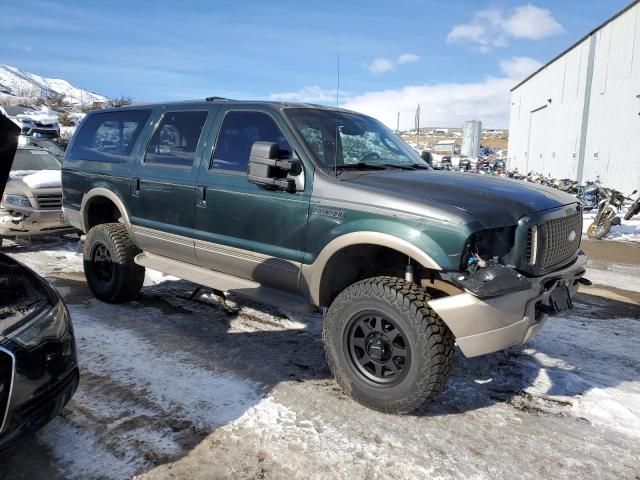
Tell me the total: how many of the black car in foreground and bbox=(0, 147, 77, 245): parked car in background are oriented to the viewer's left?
0

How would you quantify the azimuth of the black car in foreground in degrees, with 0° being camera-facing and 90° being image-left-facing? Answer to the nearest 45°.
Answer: approximately 315°

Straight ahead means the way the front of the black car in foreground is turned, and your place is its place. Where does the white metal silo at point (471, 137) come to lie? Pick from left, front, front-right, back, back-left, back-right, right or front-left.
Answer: left

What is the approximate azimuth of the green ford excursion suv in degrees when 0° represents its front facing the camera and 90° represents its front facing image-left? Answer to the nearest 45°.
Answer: approximately 315°

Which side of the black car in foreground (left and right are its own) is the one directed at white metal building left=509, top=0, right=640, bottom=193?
left

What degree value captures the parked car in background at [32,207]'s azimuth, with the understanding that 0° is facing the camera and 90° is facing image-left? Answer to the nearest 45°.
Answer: approximately 0°

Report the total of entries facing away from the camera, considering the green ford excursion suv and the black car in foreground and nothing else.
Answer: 0

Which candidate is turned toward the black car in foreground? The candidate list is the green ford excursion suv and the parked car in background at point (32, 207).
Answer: the parked car in background

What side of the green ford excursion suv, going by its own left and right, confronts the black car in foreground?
right
